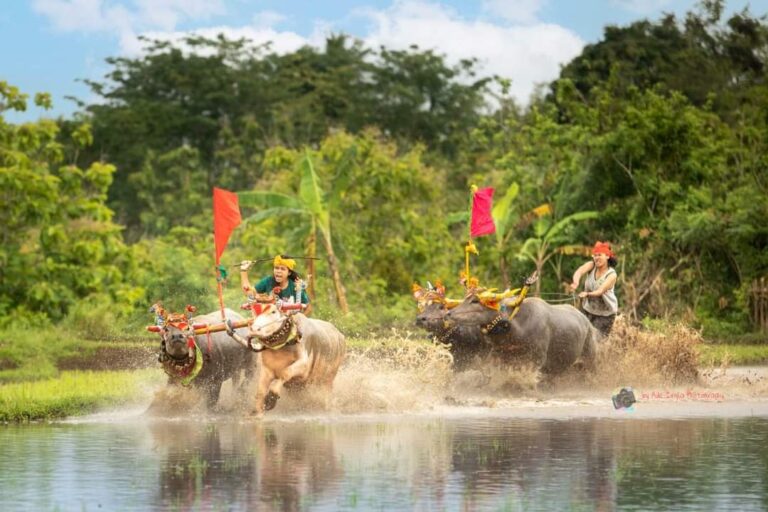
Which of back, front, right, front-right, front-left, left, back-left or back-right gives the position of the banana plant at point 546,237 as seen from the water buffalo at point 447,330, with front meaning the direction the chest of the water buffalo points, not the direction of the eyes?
back-right

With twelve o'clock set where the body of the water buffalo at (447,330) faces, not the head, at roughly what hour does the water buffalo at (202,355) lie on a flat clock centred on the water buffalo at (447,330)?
the water buffalo at (202,355) is roughly at 12 o'clock from the water buffalo at (447,330).

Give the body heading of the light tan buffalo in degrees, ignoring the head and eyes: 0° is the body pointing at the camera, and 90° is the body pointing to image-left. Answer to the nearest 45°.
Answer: approximately 45°
